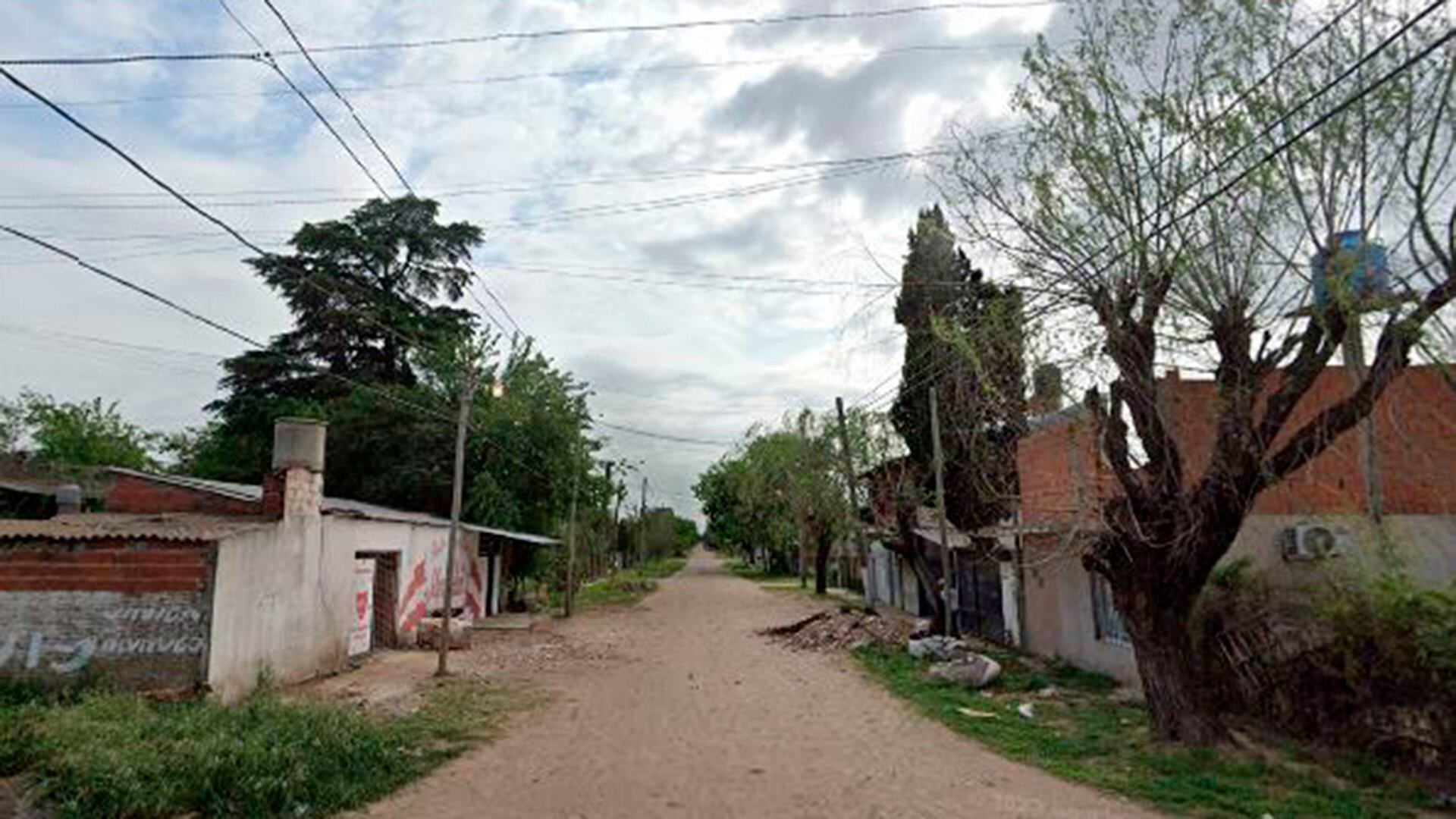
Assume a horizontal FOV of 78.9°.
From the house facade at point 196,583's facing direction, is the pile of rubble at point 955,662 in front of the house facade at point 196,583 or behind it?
in front

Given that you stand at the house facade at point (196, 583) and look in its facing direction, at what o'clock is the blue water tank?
The blue water tank is roughly at 12 o'clock from the house facade.

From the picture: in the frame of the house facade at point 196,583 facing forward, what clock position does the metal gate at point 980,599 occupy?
The metal gate is roughly at 10 o'clock from the house facade.

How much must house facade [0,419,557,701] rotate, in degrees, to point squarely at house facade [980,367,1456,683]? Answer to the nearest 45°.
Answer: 0° — it already faces it

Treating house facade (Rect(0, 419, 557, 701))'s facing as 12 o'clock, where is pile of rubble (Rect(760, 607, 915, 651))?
The pile of rubble is roughly at 10 o'clock from the house facade.

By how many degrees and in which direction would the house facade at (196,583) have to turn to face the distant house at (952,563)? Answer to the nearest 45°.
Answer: approximately 45° to its left

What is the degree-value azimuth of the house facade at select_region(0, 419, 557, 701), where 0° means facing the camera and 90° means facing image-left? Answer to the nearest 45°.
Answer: approximately 315°

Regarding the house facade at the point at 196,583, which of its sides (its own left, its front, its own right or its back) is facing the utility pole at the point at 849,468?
left

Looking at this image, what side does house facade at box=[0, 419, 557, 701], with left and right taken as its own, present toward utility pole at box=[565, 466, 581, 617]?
left
